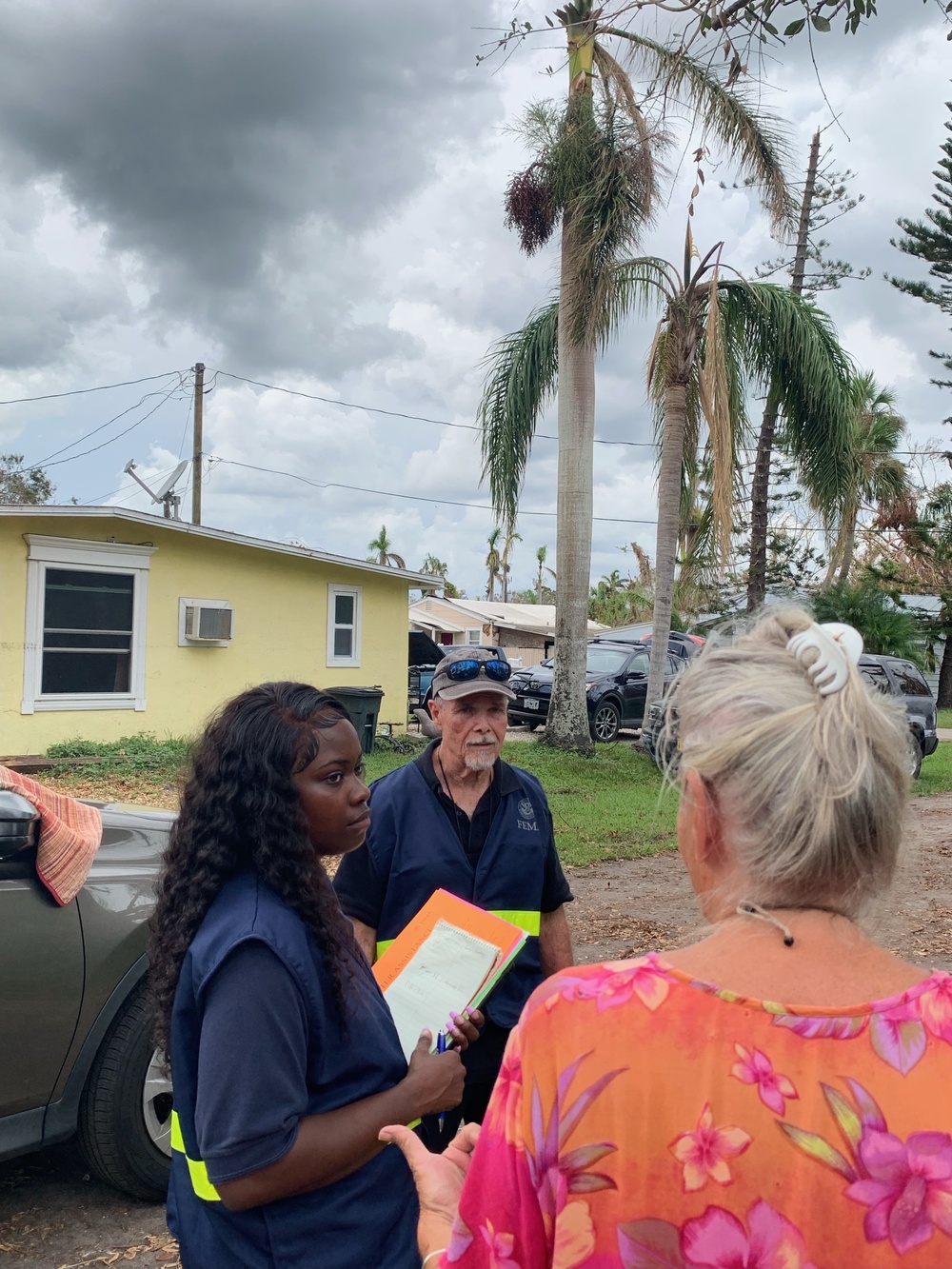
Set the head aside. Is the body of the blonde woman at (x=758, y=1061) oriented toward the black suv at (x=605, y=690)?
yes

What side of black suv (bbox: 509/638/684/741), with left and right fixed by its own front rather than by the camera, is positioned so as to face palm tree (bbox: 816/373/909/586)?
back

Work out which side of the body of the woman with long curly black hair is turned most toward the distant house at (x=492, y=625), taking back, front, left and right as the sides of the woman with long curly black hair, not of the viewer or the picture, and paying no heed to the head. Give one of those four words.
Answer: left

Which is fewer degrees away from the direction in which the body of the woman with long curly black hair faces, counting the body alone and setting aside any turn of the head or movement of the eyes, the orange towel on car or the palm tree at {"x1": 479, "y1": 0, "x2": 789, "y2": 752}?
the palm tree

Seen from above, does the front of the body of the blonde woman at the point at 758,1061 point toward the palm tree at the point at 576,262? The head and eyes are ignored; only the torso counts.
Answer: yes

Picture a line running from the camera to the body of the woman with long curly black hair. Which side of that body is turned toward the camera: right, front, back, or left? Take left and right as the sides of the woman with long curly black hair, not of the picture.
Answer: right

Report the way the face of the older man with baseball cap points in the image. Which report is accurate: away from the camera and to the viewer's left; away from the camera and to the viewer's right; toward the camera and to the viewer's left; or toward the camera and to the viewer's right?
toward the camera and to the viewer's right

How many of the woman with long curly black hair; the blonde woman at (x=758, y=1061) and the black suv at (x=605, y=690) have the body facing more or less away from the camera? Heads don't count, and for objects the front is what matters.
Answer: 1

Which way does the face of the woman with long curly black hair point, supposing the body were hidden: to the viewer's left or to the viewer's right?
to the viewer's right

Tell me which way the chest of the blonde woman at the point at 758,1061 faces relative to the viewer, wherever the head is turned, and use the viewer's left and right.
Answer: facing away from the viewer

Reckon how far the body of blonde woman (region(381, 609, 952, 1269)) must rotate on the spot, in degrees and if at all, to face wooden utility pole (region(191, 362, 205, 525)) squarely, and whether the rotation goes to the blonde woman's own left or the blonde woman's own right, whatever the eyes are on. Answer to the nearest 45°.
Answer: approximately 45° to the blonde woman's own left

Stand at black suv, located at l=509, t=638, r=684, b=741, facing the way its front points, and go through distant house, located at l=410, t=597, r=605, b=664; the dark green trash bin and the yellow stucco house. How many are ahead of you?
2

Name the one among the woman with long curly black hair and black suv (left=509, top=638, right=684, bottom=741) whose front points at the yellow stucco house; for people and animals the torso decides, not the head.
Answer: the black suv

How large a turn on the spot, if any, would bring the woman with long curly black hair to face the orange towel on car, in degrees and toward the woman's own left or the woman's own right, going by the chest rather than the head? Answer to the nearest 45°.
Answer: approximately 135° to the woman's own left

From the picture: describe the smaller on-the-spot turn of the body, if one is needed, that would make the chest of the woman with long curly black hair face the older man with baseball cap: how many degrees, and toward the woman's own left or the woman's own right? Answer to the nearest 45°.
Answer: approximately 45° to the woman's own left

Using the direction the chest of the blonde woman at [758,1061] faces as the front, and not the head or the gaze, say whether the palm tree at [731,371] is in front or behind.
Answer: in front
